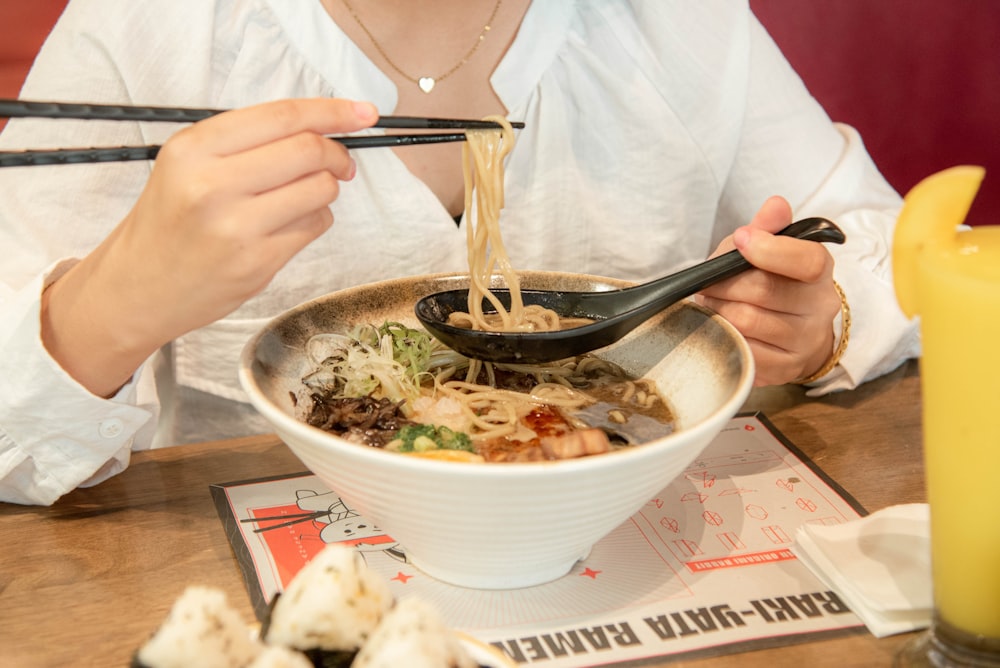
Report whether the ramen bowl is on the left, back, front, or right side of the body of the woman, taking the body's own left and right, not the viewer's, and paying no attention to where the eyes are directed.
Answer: front

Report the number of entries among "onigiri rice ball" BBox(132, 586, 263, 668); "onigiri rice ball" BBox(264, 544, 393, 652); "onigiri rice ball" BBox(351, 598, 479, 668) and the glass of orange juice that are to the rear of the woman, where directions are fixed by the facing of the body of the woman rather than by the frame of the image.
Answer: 0

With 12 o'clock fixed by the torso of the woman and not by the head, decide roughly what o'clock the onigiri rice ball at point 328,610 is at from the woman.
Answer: The onigiri rice ball is roughly at 12 o'clock from the woman.

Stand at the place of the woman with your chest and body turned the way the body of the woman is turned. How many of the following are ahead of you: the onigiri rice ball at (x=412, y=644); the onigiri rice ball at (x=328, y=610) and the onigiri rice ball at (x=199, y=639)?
3

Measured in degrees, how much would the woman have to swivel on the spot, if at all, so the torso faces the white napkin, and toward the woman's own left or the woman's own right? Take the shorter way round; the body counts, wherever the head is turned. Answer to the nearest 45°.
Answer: approximately 45° to the woman's own left

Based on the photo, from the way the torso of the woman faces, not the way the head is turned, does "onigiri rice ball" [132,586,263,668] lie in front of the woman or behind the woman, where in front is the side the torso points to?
in front

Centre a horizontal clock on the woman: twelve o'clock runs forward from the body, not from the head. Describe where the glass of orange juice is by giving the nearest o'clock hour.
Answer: The glass of orange juice is roughly at 11 o'clock from the woman.

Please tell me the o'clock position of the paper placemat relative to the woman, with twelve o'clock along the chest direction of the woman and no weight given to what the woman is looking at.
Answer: The paper placemat is roughly at 11 o'clock from the woman.

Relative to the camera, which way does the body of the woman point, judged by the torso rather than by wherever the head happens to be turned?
toward the camera

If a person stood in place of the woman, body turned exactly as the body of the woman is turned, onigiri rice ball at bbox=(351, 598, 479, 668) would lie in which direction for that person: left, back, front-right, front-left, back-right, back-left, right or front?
front
